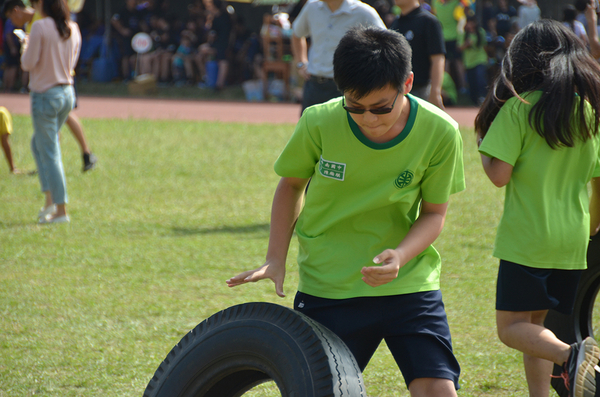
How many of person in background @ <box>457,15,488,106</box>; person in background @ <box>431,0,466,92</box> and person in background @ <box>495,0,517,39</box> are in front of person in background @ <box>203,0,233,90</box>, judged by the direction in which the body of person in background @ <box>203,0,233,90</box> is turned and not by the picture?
0

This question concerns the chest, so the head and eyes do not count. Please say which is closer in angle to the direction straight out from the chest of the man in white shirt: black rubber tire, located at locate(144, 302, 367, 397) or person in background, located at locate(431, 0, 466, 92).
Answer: the black rubber tire

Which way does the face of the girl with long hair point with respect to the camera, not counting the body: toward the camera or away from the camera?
away from the camera

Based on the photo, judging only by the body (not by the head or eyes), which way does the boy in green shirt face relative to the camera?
toward the camera

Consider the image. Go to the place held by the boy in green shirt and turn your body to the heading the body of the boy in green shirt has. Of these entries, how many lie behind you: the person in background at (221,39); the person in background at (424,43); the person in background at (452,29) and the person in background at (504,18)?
4

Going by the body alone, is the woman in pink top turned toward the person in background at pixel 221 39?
no

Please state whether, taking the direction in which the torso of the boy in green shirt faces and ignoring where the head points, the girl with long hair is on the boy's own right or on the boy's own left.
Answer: on the boy's own left

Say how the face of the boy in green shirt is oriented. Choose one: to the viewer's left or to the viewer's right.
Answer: to the viewer's left

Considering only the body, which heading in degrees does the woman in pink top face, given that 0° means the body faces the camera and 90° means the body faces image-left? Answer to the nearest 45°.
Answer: approximately 135°

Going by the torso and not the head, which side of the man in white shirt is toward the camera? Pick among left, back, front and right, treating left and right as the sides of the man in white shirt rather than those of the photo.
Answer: front
